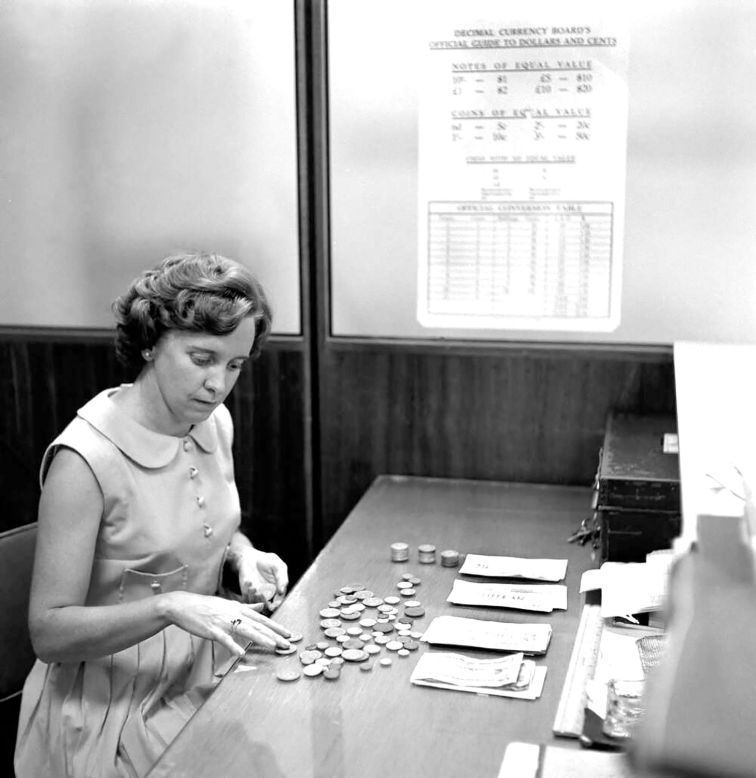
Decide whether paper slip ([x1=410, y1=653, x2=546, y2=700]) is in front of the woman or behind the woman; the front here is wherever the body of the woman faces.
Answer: in front

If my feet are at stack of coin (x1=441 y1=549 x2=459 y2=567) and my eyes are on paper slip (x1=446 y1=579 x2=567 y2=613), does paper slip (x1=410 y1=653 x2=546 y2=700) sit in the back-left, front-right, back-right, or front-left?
front-right

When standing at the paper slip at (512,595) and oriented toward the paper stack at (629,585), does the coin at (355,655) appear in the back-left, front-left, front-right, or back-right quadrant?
back-right

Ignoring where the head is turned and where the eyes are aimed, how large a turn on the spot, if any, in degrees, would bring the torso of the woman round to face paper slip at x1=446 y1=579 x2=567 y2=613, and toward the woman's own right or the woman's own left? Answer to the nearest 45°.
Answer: approximately 45° to the woman's own left

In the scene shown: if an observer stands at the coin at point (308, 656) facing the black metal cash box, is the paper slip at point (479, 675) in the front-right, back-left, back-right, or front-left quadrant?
front-right

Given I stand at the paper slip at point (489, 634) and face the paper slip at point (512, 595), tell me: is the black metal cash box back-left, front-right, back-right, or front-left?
front-right

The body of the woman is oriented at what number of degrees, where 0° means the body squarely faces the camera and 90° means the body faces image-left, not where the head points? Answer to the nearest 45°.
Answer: approximately 315°

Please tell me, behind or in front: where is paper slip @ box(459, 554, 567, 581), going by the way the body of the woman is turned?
in front

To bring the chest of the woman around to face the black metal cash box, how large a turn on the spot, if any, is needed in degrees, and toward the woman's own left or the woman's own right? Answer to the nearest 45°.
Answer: approximately 45° to the woman's own left

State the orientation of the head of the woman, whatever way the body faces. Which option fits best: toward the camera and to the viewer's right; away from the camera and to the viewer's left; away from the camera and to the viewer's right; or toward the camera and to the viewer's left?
toward the camera and to the viewer's right

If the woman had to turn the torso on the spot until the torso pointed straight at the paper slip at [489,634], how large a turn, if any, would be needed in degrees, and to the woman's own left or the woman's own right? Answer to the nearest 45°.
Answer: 0° — they already face it
